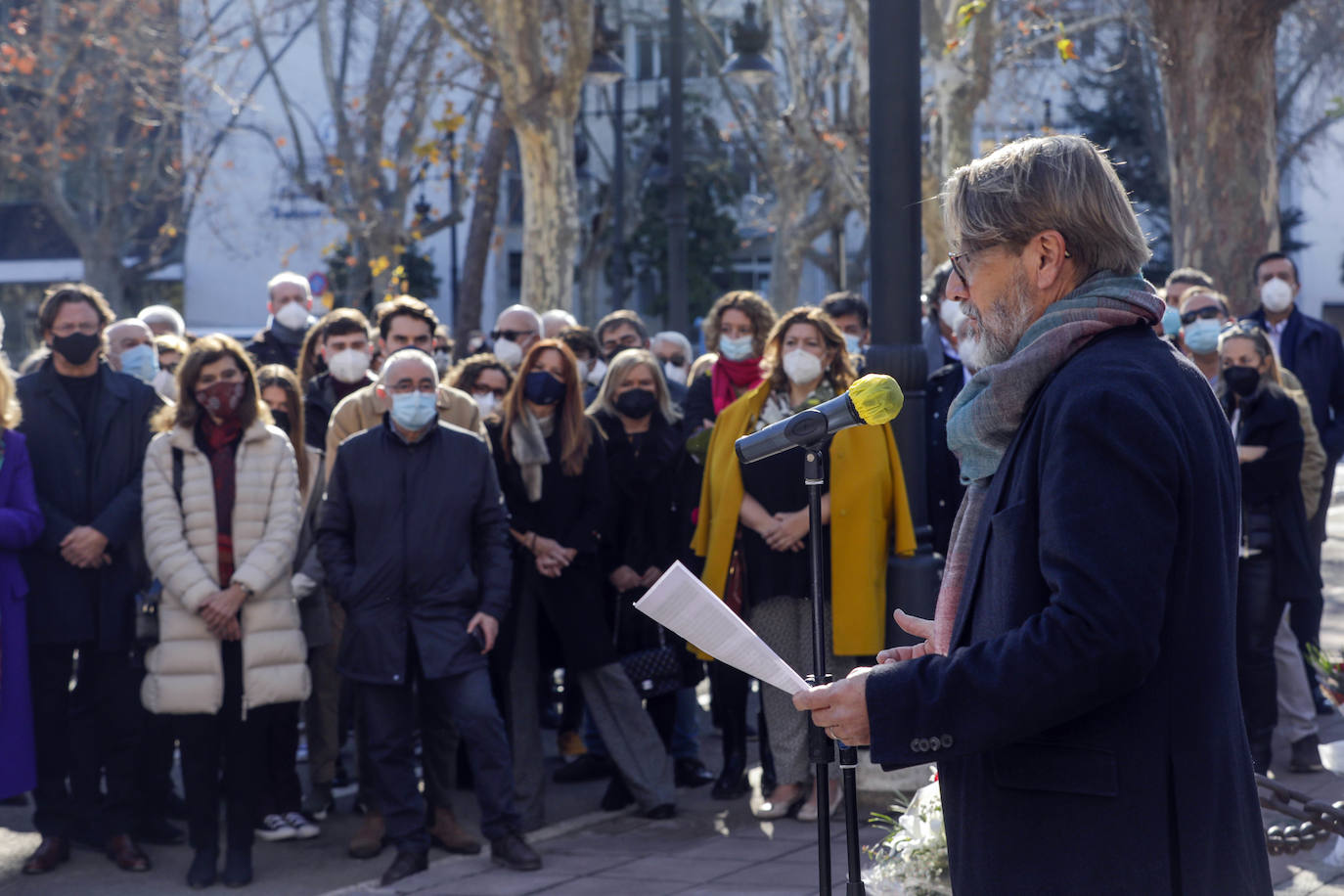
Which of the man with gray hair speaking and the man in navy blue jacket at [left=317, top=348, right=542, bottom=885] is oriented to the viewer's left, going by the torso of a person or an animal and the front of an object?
the man with gray hair speaking

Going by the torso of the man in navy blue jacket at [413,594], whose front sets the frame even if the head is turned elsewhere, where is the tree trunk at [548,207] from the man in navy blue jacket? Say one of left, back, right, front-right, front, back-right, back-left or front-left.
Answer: back

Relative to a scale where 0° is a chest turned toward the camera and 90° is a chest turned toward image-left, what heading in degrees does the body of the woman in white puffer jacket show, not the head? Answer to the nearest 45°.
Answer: approximately 0°

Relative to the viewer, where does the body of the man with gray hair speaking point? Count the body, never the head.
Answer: to the viewer's left

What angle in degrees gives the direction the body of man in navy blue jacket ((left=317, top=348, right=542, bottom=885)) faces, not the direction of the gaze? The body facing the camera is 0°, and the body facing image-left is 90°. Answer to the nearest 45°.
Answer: approximately 0°

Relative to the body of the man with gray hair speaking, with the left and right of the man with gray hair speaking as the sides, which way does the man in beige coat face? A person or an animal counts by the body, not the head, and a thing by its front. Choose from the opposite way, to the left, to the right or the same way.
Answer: to the left

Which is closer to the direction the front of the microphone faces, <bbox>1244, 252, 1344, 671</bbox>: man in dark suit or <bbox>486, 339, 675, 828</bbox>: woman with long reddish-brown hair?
the man in dark suit

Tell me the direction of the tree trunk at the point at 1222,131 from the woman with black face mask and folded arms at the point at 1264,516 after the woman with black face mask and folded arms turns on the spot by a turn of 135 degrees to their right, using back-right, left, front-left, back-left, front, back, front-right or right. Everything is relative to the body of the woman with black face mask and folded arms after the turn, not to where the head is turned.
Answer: front

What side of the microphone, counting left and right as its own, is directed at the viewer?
right

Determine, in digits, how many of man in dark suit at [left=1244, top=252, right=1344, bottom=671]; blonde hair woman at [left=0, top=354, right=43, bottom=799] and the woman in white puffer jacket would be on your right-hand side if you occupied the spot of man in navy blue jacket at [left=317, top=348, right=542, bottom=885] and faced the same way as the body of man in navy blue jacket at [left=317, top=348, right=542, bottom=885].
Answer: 2

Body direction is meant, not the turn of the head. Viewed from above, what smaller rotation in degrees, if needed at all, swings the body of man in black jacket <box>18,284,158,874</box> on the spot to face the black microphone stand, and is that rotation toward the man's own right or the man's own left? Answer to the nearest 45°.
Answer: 0° — they already face it

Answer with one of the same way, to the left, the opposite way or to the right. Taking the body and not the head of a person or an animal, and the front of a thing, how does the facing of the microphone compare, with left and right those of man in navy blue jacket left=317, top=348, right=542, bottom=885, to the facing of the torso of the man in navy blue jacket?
to the left
